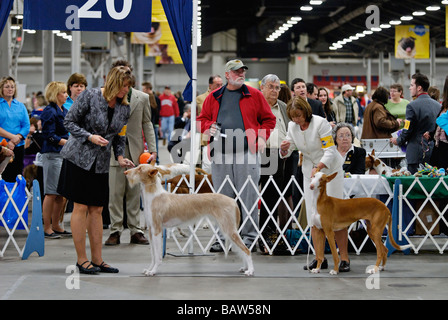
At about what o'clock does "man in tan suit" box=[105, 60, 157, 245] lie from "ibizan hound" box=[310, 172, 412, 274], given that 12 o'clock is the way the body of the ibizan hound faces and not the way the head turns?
The man in tan suit is roughly at 1 o'clock from the ibizan hound.

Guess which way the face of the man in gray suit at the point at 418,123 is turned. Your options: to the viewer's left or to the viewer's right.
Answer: to the viewer's left

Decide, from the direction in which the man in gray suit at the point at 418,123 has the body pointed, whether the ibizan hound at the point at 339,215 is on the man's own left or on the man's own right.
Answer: on the man's own left

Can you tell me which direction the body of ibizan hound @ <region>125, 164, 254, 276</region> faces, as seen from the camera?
to the viewer's left

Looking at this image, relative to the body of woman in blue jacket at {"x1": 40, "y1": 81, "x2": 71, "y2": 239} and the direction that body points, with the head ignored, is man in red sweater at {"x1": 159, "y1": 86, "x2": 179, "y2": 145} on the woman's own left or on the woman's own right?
on the woman's own left

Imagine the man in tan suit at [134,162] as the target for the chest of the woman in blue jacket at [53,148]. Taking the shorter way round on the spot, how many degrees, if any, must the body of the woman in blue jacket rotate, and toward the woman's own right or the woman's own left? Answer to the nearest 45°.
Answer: approximately 45° to the woman's own right

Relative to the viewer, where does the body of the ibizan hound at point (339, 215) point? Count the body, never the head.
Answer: to the viewer's left

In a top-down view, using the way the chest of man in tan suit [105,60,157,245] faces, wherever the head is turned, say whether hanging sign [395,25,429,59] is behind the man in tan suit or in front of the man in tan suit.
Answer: behind

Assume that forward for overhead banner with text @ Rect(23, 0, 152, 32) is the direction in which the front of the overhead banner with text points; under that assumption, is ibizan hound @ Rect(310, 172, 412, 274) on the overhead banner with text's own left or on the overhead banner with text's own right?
on the overhead banner with text's own left

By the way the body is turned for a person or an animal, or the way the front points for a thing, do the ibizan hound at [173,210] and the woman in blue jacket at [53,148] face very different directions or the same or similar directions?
very different directions
